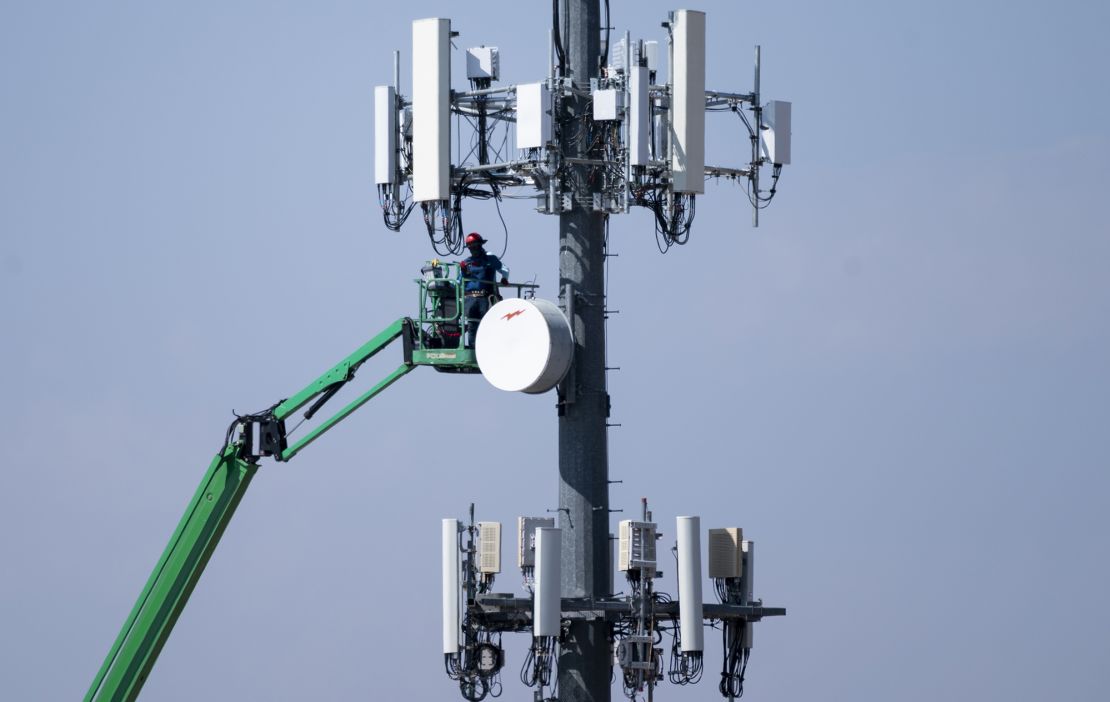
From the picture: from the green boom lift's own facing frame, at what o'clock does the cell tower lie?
The cell tower is roughly at 1 o'clock from the green boom lift.

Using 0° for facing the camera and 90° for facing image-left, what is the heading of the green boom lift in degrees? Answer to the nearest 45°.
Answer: approximately 270°
